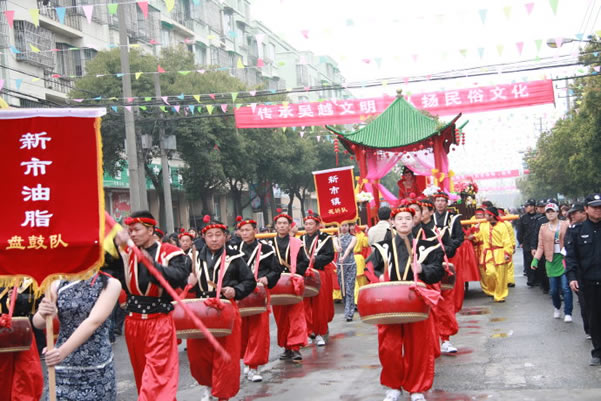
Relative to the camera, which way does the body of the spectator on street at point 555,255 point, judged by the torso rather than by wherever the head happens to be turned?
toward the camera

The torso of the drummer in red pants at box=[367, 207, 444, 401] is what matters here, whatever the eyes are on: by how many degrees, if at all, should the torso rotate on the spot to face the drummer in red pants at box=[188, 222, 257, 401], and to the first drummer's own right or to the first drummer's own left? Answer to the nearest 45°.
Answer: approximately 90° to the first drummer's own right

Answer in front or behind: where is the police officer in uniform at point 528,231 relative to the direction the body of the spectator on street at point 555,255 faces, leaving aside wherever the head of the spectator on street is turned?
behind

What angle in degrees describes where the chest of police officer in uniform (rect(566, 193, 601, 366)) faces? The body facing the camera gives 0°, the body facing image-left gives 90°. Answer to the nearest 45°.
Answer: approximately 0°

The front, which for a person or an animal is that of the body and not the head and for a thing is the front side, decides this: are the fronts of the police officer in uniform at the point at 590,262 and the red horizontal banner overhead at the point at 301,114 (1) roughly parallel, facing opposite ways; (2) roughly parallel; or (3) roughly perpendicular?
roughly parallel

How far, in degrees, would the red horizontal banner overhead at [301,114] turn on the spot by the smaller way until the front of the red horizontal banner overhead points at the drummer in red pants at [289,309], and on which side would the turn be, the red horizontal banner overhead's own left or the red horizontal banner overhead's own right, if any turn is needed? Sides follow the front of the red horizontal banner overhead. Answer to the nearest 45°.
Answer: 0° — it already faces them

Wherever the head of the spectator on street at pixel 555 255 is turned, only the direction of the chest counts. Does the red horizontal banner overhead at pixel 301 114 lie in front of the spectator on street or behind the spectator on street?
behind

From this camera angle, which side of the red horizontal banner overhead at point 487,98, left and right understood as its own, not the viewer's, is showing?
front

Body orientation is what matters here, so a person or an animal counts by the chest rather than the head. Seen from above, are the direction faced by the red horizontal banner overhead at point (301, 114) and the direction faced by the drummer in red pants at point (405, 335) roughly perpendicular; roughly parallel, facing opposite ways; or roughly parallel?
roughly parallel

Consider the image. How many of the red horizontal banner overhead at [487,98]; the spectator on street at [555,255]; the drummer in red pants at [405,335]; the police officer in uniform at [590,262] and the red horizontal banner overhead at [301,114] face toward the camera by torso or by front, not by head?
5

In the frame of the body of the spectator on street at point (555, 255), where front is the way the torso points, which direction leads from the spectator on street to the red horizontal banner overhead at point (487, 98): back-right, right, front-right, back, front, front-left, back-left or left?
back

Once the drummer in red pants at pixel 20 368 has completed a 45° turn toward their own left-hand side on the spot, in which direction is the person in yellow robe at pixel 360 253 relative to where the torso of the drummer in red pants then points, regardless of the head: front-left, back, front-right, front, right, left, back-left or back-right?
back-left

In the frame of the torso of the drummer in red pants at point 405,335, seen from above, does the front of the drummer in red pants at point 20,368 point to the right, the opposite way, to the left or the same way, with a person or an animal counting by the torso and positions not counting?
the same way

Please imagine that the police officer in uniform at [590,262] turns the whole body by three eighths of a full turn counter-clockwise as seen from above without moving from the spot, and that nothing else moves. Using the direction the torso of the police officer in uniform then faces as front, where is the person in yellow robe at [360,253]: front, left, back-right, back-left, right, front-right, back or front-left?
left

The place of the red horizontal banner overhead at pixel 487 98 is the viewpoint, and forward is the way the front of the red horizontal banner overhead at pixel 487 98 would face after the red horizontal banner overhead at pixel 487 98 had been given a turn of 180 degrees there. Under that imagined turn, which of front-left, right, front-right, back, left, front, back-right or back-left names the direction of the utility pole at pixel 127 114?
back-left

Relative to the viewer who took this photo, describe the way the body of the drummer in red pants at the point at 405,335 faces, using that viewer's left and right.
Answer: facing the viewer

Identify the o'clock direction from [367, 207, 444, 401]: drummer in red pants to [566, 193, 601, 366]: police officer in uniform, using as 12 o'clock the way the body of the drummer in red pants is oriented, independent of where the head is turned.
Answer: The police officer in uniform is roughly at 8 o'clock from the drummer in red pants.

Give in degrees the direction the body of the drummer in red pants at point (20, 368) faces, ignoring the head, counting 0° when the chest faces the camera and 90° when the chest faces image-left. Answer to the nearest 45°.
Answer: approximately 45°
